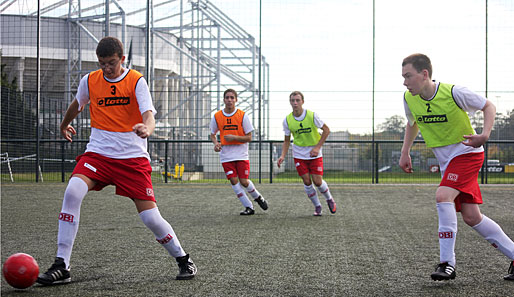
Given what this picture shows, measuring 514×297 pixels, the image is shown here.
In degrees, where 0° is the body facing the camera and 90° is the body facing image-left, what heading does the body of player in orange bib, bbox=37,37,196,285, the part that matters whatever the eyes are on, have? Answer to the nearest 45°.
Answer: approximately 0°

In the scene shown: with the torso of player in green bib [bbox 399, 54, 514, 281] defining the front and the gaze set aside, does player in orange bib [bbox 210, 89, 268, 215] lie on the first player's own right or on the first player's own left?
on the first player's own right

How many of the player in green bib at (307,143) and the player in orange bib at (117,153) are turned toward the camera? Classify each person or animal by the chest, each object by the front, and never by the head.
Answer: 2

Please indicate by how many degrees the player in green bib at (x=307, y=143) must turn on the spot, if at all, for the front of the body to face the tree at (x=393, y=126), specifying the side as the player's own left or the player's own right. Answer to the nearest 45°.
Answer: approximately 180°

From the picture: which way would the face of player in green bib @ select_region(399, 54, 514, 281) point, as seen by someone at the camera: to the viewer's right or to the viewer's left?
to the viewer's left

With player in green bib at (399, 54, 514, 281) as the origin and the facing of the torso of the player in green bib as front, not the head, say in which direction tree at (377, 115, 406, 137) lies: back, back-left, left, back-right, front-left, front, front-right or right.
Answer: back-right

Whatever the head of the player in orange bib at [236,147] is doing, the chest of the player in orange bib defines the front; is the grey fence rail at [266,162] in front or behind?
behind

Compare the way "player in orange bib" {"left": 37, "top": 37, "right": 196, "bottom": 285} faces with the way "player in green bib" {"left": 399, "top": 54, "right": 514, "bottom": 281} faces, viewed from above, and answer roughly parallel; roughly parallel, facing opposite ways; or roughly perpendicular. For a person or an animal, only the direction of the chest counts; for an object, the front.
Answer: roughly perpendicular

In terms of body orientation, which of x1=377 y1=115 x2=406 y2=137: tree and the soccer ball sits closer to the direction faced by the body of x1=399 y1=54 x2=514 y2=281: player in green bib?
the soccer ball

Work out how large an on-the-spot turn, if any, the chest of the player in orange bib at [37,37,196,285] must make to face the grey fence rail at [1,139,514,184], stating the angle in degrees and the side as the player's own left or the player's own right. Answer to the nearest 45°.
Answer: approximately 180°

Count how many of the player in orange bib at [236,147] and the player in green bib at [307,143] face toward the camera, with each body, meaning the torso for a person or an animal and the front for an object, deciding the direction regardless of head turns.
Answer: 2
